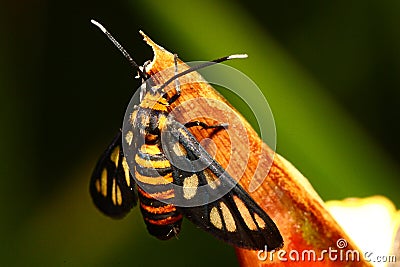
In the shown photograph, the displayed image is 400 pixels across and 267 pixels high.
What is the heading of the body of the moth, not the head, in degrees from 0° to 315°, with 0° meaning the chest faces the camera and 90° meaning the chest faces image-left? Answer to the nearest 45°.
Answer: approximately 180°
